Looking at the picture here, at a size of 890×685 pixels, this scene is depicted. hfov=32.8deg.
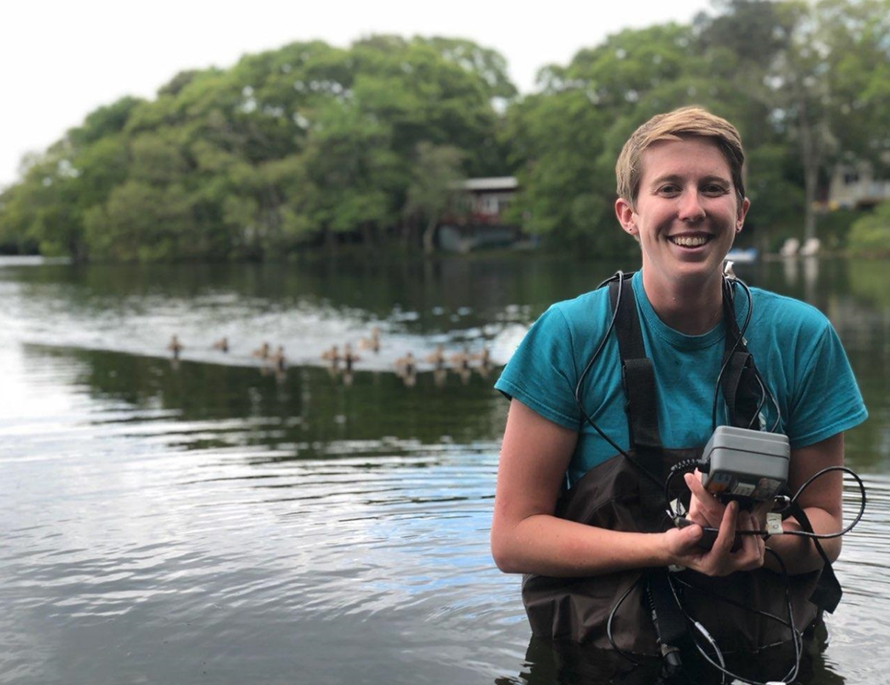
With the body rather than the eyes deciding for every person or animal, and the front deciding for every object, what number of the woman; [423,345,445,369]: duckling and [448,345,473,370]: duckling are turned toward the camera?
1

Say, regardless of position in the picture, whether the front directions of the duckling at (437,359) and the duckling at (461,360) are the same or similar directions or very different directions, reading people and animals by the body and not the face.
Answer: same or similar directions

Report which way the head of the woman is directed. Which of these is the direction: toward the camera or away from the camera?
toward the camera

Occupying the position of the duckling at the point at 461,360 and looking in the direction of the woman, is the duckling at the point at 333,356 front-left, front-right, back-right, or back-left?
back-right

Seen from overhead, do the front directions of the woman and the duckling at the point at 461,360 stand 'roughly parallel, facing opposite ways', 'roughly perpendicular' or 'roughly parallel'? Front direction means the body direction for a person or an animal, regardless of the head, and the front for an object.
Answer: roughly perpendicular

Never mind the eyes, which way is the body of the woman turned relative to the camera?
toward the camera
